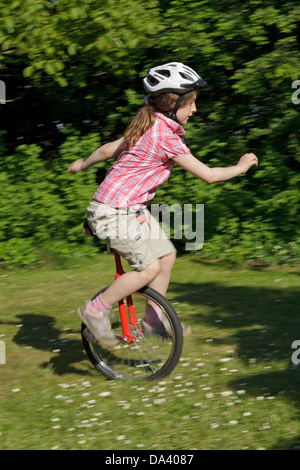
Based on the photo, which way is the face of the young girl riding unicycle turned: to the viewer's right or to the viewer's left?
to the viewer's right

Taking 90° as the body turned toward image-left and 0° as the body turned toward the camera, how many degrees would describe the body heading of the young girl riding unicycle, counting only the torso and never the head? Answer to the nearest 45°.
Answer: approximately 270°
